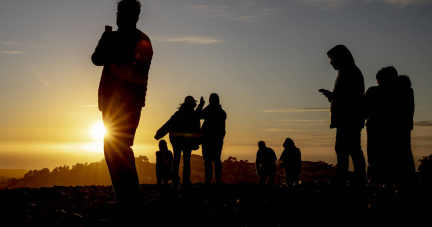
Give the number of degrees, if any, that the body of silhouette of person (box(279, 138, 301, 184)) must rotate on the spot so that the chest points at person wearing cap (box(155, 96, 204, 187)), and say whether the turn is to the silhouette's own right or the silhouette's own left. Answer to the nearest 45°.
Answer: approximately 45° to the silhouette's own left

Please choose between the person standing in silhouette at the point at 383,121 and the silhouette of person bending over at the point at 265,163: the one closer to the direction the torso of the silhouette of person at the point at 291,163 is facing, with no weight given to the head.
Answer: the silhouette of person bending over

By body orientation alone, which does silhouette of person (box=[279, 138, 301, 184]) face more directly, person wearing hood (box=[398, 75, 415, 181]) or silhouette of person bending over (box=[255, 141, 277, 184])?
the silhouette of person bending over

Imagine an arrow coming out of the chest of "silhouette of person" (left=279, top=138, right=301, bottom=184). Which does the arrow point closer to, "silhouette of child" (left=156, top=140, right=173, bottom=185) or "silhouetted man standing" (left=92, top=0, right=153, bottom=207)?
the silhouette of child

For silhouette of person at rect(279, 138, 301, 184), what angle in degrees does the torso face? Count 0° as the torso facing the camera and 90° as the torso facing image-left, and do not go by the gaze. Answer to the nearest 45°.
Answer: approximately 90°

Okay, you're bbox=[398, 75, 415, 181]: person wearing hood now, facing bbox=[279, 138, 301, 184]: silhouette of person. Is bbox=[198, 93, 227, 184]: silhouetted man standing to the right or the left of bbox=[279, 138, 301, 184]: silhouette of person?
left

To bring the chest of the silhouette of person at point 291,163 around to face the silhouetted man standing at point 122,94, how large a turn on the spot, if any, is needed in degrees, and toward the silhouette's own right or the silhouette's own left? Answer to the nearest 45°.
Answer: approximately 90° to the silhouette's own left

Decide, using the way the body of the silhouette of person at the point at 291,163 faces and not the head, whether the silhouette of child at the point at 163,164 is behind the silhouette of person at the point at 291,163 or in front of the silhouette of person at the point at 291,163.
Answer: in front

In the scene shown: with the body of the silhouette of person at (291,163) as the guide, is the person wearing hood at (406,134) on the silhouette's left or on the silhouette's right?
on the silhouette's left

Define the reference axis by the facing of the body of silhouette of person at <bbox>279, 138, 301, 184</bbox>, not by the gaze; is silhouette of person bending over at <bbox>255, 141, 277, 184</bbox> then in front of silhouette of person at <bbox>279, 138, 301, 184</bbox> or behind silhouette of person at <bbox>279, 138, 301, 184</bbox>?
in front

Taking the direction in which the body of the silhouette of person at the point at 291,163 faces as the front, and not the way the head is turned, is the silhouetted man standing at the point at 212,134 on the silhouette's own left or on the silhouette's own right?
on the silhouette's own left
